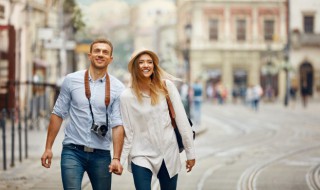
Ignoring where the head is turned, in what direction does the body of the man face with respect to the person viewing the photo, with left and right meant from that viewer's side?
facing the viewer

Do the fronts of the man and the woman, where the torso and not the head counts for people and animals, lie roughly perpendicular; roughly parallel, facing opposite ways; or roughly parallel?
roughly parallel

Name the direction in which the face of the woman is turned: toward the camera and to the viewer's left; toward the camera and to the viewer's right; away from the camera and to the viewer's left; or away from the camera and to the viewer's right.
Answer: toward the camera and to the viewer's left

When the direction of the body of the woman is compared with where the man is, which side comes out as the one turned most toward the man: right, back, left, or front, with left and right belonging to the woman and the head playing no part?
right

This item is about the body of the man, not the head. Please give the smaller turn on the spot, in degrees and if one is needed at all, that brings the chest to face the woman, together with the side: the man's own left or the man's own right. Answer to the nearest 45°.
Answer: approximately 90° to the man's own left

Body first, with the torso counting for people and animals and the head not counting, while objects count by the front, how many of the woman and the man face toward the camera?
2

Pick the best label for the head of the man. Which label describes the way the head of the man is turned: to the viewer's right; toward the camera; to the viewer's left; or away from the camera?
toward the camera
